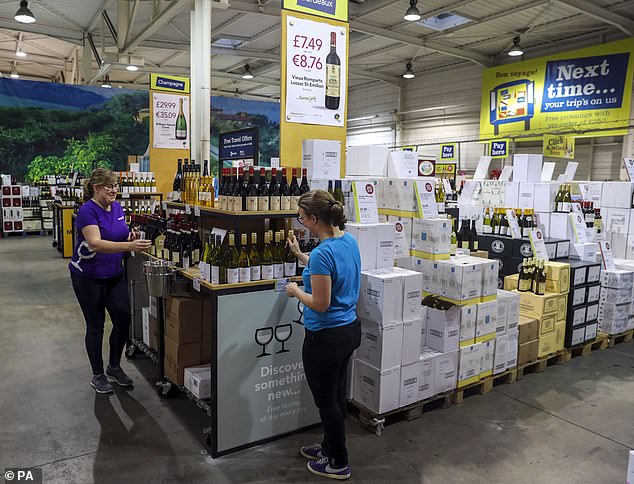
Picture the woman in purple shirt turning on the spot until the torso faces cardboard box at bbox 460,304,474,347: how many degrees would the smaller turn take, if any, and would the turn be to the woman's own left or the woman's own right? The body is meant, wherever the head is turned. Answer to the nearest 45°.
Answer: approximately 45° to the woman's own left

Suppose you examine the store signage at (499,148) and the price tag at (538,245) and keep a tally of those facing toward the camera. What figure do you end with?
2

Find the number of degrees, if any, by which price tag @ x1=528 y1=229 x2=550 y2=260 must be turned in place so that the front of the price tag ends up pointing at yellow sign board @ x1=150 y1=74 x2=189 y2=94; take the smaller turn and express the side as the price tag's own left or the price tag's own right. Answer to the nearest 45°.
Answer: approximately 90° to the price tag's own right

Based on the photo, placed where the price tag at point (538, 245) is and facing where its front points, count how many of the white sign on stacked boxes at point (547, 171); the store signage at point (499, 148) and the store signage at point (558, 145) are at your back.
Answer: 3

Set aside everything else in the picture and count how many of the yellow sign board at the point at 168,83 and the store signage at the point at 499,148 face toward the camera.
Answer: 2

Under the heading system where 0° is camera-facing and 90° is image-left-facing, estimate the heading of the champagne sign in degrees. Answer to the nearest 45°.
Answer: approximately 0°

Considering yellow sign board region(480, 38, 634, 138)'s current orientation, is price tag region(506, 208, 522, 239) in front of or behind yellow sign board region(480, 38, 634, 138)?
in front

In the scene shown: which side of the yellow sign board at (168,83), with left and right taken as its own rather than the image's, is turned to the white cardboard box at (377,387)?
front

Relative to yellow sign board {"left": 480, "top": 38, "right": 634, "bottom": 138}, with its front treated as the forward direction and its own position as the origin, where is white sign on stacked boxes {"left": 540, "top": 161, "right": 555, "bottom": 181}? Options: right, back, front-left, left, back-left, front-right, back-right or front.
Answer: front-left

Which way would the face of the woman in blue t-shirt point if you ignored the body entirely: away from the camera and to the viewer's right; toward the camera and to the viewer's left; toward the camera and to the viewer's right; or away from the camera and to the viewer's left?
away from the camera and to the viewer's left

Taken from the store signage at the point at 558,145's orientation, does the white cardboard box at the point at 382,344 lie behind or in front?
in front

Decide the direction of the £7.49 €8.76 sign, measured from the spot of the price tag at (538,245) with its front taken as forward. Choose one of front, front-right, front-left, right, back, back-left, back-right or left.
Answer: front-right
